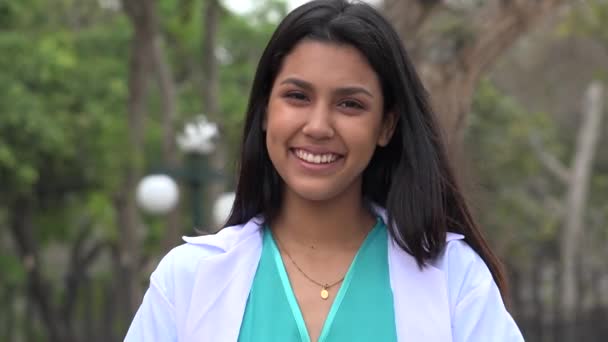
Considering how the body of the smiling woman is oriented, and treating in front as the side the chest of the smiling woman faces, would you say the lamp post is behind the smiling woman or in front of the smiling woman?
behind

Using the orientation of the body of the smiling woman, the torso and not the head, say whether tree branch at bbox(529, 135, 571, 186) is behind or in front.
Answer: behind

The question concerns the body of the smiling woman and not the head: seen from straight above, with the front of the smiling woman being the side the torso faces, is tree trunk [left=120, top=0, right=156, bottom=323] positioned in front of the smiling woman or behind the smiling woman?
behind

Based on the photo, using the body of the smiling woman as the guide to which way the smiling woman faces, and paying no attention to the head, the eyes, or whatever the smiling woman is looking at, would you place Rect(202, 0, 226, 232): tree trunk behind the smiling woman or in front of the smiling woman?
behind

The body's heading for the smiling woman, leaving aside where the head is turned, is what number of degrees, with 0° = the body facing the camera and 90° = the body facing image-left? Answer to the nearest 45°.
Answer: approximately 0°

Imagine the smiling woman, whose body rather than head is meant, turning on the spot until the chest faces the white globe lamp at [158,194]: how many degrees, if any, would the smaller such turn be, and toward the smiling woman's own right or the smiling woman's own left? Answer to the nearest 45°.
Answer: approximately 180°

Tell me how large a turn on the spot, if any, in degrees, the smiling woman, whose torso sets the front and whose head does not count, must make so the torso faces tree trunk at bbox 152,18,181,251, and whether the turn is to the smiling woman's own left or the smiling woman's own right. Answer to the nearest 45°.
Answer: approximately 180°
